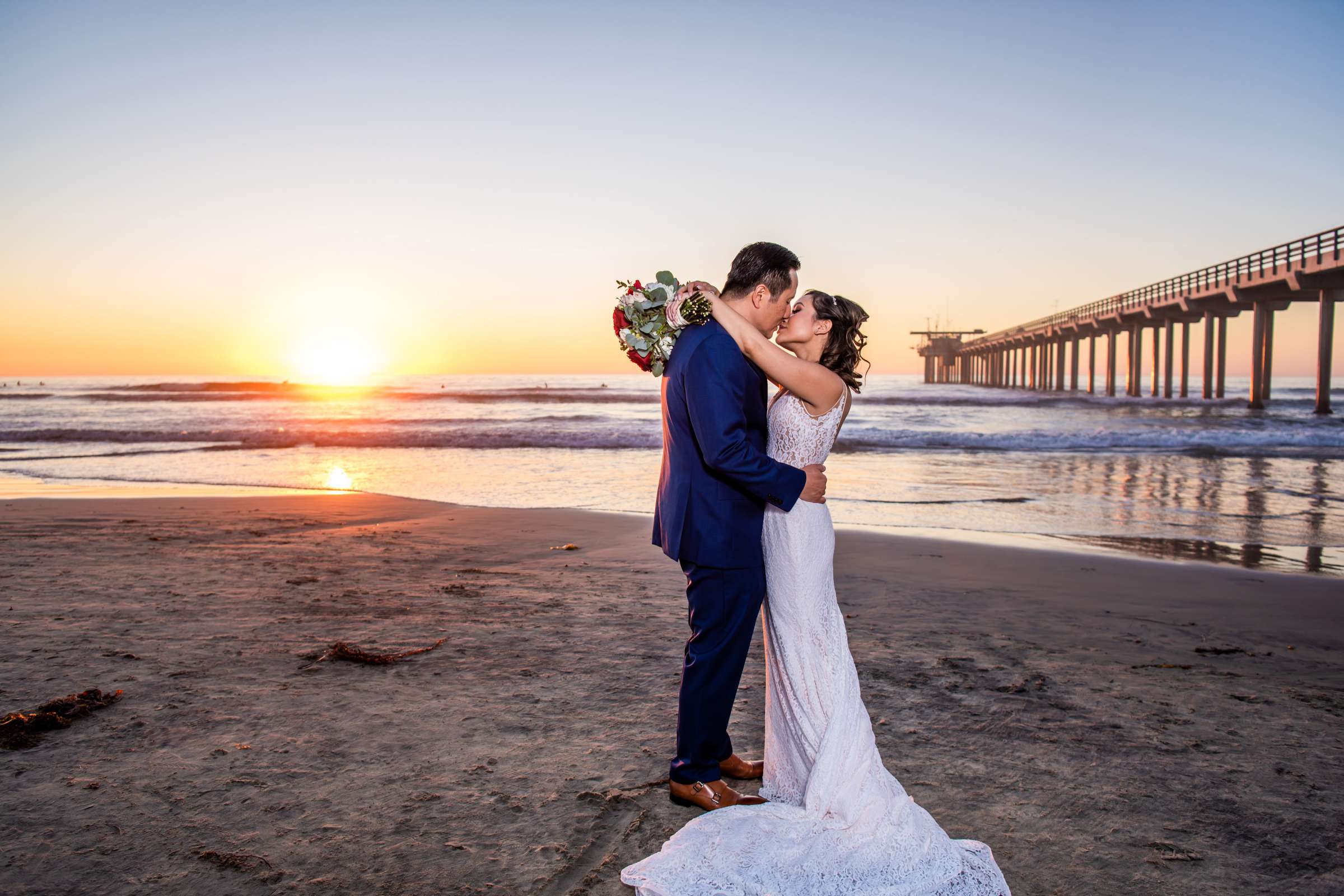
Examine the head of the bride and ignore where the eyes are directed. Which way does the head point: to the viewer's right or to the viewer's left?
to the viewer's left

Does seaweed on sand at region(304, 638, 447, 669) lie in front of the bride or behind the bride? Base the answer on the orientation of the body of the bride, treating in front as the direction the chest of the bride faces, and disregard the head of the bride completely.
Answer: in front

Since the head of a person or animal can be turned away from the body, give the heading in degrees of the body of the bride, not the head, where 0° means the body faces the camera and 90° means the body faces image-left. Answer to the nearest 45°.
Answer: approximately 90°

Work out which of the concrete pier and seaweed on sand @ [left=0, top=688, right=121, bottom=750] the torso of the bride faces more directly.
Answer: the seaweed on sand

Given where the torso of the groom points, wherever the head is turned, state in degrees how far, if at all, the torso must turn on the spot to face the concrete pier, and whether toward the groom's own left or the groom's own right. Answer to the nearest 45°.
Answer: approximately 45° to the groom's own left

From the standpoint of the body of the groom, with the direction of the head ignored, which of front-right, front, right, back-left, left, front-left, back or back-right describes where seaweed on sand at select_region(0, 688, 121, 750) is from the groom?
back

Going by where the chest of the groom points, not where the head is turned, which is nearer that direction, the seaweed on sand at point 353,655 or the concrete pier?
the concrete pier

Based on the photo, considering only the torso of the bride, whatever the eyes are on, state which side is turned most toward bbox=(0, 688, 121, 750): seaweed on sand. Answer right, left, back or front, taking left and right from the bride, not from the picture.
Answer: front

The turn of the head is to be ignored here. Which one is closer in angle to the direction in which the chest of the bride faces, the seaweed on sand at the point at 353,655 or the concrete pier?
the seaweed on sand

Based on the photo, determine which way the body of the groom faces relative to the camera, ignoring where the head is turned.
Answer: to the viewer's right

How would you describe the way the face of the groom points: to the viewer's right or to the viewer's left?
to the viewer's right

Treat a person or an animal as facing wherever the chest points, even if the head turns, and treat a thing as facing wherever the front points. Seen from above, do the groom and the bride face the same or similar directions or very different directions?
very different directions

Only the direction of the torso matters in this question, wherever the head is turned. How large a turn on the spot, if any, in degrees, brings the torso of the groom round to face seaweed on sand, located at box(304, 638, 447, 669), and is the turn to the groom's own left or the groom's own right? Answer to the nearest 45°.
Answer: approximately 135° to the groom's own left
